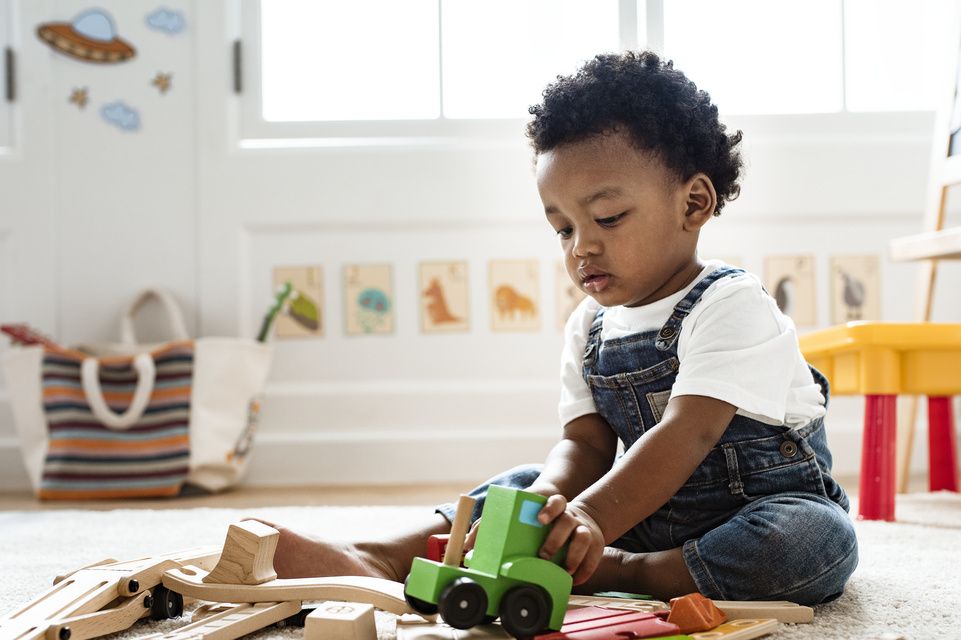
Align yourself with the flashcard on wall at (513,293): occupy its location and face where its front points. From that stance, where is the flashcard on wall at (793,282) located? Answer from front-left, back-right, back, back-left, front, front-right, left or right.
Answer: left

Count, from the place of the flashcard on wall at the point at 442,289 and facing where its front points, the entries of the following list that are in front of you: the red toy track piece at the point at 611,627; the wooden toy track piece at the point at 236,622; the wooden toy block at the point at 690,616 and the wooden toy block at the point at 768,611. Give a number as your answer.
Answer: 4

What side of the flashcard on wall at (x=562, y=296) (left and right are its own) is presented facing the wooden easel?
left

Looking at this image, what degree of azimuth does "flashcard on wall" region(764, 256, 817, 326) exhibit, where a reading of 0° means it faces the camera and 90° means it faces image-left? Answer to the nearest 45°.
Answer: approximately 0°

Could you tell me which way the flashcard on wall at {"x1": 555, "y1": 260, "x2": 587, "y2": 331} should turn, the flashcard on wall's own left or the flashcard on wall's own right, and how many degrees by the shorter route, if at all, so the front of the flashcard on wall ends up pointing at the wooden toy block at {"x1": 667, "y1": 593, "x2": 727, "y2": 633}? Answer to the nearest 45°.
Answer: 0° — it already faces it
